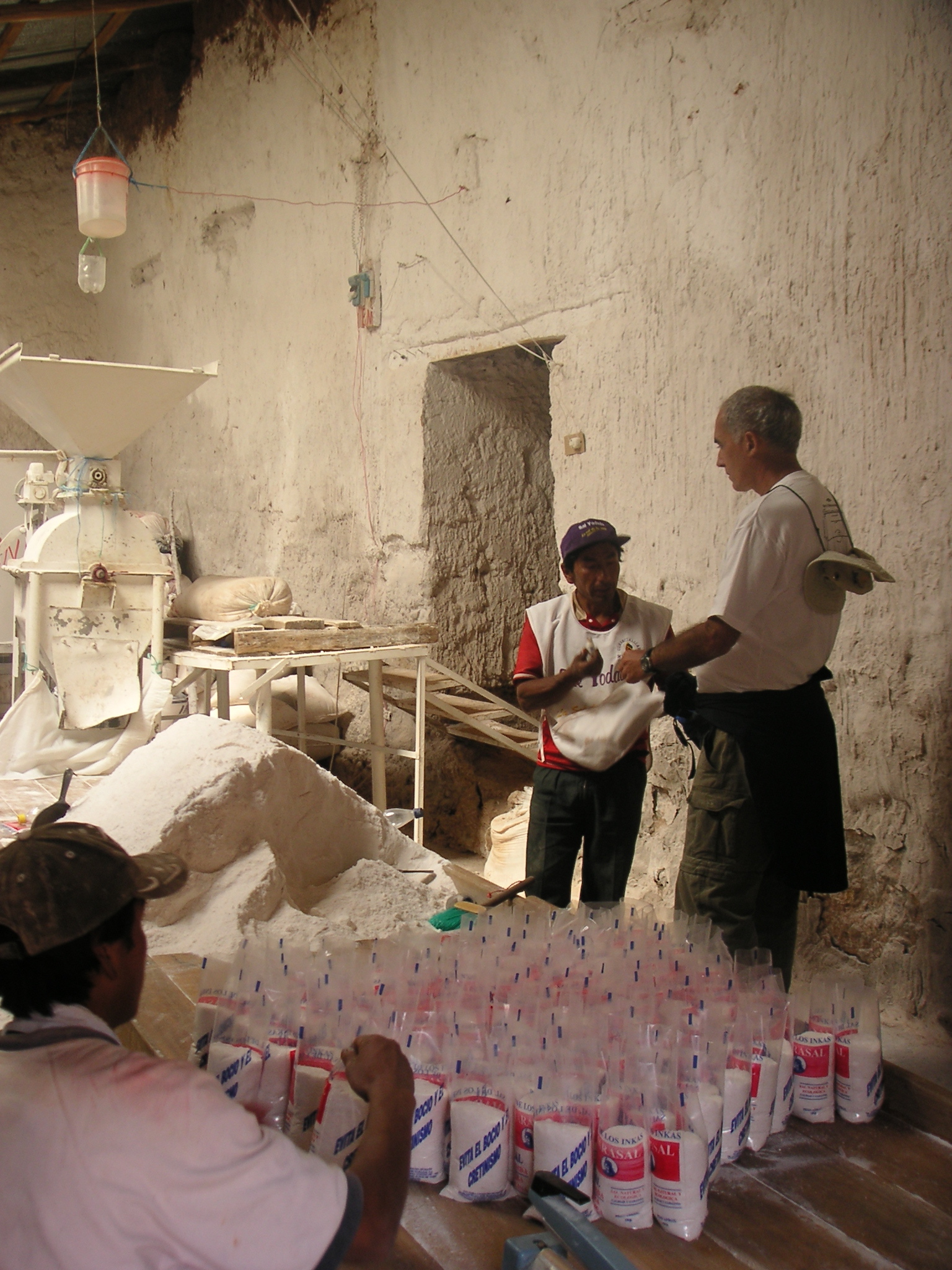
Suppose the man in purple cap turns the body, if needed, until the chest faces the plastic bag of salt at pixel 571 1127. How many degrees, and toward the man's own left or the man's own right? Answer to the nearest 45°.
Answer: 0° — they already face it

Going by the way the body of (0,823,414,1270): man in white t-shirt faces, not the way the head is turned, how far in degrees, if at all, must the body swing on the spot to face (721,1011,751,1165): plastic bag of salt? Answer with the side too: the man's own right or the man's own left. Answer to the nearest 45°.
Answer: approximately 45° to the man's own right

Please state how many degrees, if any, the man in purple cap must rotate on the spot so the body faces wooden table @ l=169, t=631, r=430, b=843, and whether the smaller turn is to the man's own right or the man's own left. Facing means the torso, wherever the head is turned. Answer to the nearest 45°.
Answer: approximately 135° to the man's own right

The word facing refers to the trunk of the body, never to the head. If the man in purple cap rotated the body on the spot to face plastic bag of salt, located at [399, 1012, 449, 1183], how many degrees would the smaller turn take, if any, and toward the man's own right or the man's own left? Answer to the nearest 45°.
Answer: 0° — they already face it

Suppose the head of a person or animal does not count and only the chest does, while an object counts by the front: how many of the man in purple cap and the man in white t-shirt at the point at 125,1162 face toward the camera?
1

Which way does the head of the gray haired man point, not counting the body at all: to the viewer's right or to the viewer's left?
to the viewer's left

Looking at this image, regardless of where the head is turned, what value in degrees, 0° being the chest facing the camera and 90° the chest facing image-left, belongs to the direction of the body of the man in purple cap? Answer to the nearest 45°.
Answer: approximately 0°

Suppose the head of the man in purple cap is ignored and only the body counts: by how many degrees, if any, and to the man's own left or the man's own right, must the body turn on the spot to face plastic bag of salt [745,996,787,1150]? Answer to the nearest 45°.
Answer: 0° — they already face it

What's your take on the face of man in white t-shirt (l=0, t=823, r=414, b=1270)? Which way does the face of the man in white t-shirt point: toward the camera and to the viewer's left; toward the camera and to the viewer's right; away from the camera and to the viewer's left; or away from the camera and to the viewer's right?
away from the camera and to the viewer's right

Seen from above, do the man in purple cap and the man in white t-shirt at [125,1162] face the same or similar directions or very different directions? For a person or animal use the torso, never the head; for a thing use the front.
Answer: very different directions

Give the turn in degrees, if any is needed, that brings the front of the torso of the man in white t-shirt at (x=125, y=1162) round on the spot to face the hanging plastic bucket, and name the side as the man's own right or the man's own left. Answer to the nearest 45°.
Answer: approximately 45° to the man's own left

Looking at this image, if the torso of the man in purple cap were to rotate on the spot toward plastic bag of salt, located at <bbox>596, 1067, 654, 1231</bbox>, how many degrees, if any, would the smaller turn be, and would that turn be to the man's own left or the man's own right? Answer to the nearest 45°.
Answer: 0° — they already face it

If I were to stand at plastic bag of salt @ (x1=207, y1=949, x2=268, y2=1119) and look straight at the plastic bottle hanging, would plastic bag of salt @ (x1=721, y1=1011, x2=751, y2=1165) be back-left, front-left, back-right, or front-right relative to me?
back-right

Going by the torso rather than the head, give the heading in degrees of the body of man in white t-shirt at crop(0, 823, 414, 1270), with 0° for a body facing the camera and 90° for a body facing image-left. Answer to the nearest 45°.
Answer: approximately 225°
